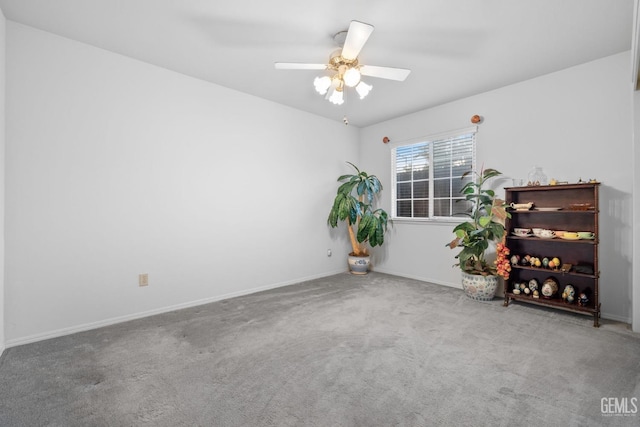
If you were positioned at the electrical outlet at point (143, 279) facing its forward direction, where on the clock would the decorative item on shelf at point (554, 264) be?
The decorative item on shelf is roughly at 10 o'clock from the electrical outlet.

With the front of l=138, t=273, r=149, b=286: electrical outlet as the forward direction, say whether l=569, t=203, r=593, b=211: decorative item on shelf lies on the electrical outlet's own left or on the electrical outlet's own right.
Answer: on the electrical outlet's own left

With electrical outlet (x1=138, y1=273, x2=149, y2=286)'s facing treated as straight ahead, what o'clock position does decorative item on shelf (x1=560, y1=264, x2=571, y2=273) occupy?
The decorative item on shelf is roughly at 10 o'clock from the electrical outlet.

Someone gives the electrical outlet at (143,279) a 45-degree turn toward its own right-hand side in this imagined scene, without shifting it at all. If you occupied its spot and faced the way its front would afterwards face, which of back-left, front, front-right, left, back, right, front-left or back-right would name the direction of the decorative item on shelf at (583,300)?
left

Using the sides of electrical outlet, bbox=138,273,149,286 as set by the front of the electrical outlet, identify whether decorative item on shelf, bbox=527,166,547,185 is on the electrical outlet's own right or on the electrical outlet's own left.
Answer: on the electrical outlet's own left

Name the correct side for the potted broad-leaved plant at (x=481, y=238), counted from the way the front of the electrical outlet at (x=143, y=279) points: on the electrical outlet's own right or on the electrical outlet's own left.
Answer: on the electrical outlet's own left

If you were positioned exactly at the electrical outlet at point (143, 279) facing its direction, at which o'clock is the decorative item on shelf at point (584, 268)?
The decorative item on shelf is roughly at 10 o'clock from the electrical outlet.

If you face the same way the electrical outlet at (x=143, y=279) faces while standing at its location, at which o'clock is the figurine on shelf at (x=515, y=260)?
The figurine on shelf is roughly at 10 o'clock from the electrical outlet.

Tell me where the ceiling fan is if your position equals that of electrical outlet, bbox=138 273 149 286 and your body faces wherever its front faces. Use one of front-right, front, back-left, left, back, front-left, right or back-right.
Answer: front-left

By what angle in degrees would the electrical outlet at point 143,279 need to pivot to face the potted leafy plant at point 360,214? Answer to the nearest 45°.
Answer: approximately 90° to its left

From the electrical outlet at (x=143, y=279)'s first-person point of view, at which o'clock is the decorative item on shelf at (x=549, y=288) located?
The decorative item on shelf is roughly at 10 o'clock from the electrical outlet.

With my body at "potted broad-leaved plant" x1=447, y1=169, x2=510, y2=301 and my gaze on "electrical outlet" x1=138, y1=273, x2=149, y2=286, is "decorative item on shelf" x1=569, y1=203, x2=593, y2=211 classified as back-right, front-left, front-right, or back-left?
back-left
